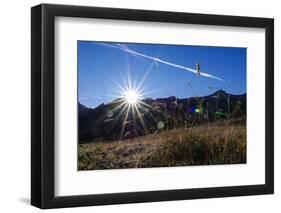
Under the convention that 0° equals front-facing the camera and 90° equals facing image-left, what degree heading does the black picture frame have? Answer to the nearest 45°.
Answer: approximately 315°
